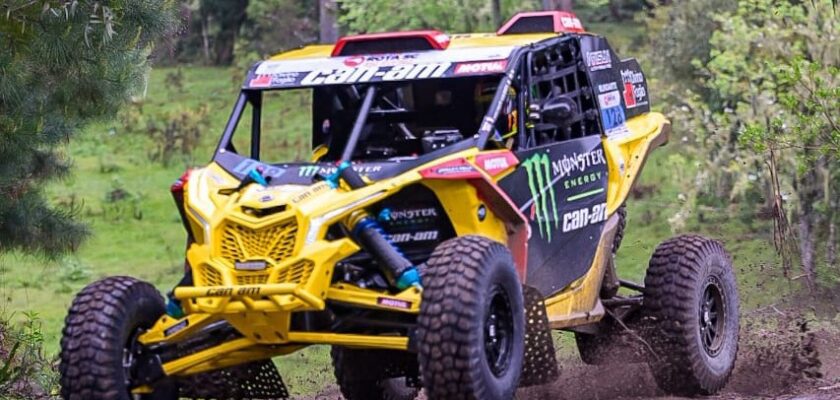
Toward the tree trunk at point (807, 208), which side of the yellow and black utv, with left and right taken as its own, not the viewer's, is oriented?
back

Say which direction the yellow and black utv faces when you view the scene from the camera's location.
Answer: facing the viewer and to the left of the viewer

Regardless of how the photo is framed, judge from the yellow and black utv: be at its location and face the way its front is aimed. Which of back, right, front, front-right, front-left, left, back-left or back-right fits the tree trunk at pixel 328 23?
back-right

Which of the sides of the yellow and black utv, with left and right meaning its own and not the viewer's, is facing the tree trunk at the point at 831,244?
back

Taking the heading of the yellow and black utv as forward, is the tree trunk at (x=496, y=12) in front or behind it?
behind

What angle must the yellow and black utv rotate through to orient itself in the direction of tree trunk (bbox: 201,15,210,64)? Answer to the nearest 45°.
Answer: approximately 135° to its right
